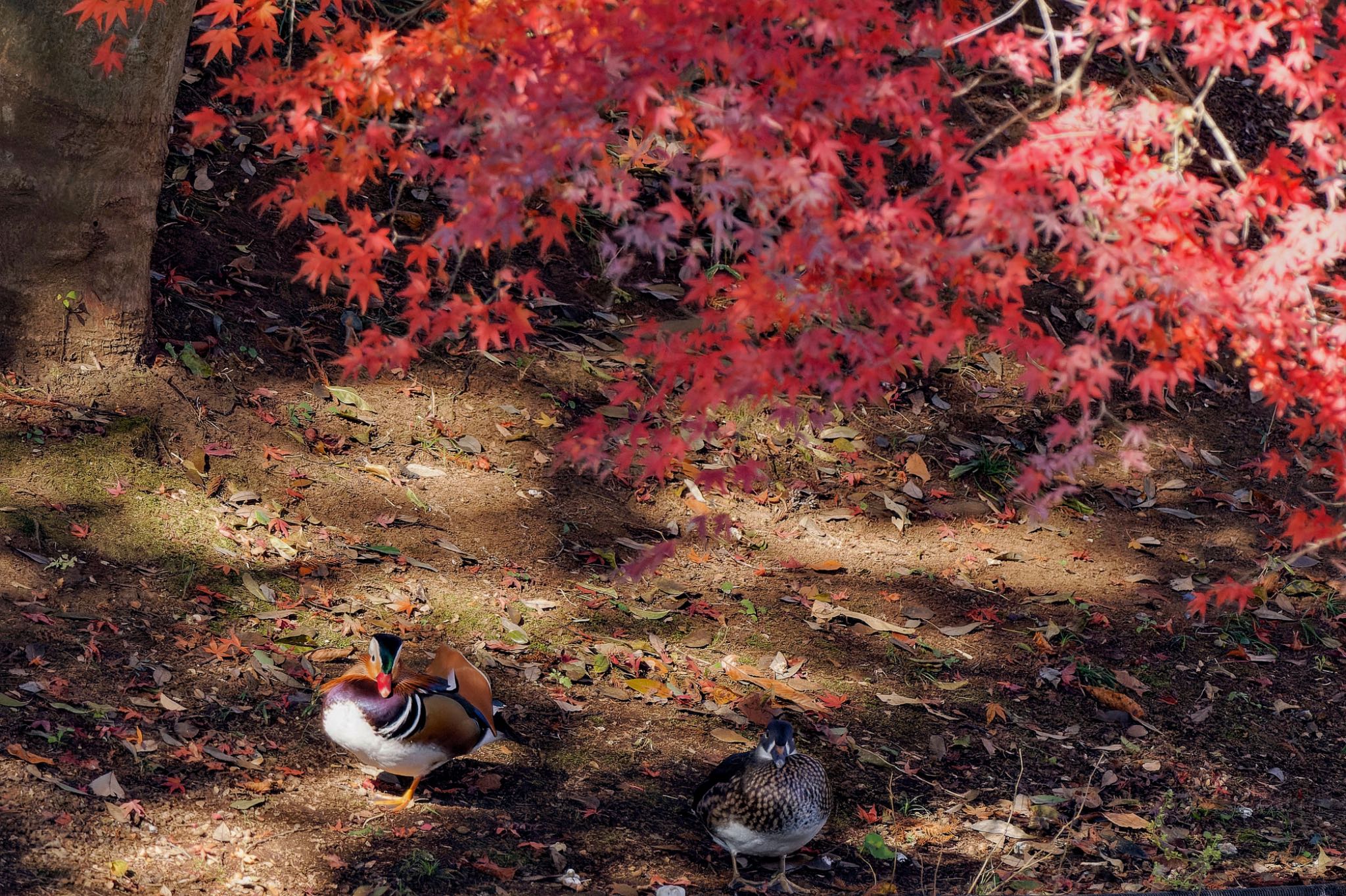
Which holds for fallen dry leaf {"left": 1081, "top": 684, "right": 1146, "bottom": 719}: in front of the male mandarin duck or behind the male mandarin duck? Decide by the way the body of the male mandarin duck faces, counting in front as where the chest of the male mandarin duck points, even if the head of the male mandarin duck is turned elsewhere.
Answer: behind

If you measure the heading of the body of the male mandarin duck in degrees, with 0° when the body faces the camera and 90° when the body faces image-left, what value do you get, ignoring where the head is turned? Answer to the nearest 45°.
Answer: approximately 45°

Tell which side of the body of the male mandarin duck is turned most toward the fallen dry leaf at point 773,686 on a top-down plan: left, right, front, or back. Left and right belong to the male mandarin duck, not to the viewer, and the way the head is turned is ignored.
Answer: back

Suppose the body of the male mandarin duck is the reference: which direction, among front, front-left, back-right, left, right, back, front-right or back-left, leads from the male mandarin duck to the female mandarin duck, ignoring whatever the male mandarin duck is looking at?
back-left

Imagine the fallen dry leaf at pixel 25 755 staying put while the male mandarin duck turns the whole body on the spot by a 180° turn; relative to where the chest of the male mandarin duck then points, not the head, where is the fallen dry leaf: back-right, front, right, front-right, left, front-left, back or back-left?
back-left

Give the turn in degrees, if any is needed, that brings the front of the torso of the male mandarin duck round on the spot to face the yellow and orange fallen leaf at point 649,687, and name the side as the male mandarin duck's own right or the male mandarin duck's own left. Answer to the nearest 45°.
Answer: approximately 180°

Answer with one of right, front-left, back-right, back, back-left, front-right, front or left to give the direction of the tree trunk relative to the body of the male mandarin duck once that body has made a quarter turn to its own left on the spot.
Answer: back
